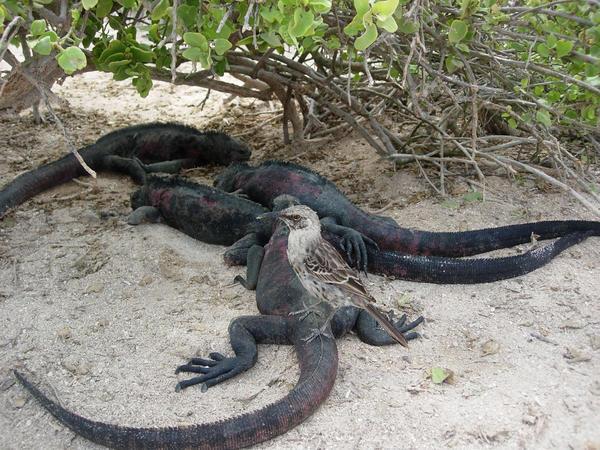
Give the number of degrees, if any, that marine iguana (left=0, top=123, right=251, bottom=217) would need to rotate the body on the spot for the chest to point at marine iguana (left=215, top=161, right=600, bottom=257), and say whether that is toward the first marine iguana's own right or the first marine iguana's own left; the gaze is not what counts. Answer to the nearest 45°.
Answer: approximately 45° to the first marine iguana's own right

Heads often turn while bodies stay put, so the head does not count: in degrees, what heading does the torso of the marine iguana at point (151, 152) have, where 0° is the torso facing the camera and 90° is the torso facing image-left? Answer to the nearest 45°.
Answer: approximately 270°

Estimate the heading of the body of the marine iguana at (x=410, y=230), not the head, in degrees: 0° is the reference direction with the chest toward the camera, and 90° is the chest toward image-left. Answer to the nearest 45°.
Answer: approximately 90°

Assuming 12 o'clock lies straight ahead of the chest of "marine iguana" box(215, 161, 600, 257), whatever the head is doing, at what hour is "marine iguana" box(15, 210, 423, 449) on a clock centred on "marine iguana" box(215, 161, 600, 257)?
"marine iguana" box(15, 210, 423, 449) is roughly at 10 o'clock from "marine iguana" box(215, 161, 600, 257).

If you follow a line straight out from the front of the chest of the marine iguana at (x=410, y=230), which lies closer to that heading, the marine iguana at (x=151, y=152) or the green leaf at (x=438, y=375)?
the marine iguana

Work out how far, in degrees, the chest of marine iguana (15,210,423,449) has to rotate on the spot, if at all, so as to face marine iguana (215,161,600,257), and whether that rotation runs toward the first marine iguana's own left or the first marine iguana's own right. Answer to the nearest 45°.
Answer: approximately 45° to the first marine iguana's own right

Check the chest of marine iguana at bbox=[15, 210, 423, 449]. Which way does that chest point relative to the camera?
away from the camera

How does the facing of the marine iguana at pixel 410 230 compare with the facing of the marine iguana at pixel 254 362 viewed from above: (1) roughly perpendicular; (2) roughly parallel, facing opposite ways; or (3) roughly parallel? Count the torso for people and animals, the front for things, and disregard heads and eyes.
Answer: roughly perpendicular
